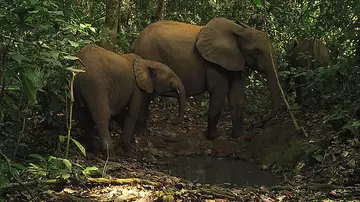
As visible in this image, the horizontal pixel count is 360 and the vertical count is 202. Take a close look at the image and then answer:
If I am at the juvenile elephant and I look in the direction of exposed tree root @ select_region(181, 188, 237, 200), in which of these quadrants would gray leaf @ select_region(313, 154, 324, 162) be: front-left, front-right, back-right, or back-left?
front-left

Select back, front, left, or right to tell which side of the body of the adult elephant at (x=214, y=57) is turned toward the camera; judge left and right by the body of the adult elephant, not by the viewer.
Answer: right

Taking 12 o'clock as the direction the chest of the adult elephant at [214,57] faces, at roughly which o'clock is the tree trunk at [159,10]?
The tree trunk is roughly at 8 o'clock from the adult elephant.

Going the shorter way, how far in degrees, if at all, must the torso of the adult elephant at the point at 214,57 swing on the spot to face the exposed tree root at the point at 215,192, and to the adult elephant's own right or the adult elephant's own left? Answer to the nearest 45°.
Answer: approximately 90° to the adult elephant's own right

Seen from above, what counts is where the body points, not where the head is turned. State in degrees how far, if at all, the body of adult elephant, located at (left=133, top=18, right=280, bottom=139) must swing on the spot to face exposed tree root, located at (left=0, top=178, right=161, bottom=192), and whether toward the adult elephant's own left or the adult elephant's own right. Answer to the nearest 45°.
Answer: approximately 90° to the adult elephant's own right

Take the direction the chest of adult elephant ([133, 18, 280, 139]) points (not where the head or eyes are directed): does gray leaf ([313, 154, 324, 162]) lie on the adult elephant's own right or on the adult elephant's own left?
on the adult elephant's own right

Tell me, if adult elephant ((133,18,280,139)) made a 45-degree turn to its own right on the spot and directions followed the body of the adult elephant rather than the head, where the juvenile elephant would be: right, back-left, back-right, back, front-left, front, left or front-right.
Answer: right

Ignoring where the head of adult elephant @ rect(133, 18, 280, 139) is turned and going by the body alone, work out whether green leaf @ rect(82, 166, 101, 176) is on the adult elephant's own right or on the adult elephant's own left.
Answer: on the adult elephant's own right

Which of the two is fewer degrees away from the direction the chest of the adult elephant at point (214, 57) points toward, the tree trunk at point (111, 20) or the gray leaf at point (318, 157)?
the gray leaf

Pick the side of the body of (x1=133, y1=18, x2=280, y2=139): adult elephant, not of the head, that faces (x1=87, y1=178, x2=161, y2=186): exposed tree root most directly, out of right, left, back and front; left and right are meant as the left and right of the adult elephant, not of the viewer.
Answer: right

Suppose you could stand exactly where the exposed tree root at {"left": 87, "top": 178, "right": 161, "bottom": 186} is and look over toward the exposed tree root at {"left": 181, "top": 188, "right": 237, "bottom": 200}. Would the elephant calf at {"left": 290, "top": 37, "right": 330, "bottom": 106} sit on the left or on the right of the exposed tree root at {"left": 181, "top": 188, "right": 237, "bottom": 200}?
left

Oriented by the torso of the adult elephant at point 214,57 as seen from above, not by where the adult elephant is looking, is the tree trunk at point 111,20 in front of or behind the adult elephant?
behind
